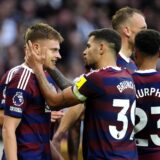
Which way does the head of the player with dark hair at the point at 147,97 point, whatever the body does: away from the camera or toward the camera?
away from the camera

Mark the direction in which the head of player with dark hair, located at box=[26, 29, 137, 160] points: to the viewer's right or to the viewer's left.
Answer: to the viewer's left

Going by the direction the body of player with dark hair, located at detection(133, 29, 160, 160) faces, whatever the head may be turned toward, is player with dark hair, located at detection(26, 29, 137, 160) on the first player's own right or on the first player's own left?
on the first player's own left

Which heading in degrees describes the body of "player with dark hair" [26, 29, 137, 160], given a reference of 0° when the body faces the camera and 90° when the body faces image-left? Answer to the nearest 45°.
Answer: approximately 135°

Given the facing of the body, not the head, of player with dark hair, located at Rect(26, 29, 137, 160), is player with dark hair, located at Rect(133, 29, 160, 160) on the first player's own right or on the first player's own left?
on the first player's own right

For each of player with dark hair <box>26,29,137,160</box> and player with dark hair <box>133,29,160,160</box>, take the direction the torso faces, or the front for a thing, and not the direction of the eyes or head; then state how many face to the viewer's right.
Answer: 0

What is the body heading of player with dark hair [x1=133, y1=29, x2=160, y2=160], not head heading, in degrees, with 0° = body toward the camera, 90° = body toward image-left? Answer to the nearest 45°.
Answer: approximately 180°
